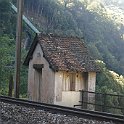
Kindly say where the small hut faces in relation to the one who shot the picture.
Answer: facing the viewer and to the left of the viewer
